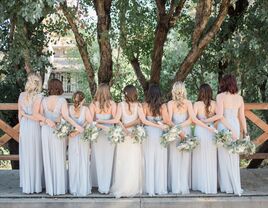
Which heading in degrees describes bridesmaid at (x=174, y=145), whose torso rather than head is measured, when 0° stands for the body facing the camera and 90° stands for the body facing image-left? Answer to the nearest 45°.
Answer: approximately 180°

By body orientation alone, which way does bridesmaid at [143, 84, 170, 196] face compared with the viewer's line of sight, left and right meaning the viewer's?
facing away from the viewer

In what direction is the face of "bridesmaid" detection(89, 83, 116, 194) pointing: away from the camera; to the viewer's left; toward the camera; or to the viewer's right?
away from the camera

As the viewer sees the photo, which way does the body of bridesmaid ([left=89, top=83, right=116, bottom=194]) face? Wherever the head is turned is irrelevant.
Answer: away from the camera

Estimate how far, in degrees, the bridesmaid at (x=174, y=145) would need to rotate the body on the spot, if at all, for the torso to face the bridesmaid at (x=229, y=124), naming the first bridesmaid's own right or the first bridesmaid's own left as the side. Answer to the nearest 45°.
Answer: approximately 90° to the first bridesmaid's own right

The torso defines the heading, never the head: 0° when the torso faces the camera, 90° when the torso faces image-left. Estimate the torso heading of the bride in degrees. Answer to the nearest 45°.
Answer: approximately 180°

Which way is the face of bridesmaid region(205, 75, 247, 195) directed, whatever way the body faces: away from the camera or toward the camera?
away from the camera

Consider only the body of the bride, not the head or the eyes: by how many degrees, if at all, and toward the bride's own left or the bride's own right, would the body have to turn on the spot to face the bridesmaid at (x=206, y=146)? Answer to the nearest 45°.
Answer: approximately 90° to the bride's own right

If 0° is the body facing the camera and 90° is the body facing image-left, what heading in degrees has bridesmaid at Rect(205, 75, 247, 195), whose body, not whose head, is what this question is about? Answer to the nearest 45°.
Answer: approximately 180°
